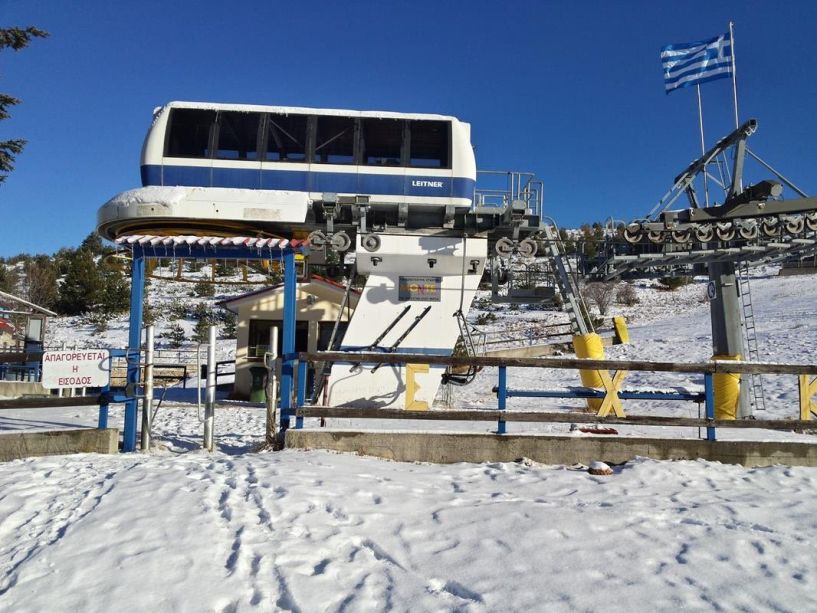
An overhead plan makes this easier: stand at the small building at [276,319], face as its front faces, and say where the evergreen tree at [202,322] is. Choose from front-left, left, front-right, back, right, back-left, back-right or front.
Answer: back

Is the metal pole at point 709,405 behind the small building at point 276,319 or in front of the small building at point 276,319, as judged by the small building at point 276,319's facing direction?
in front

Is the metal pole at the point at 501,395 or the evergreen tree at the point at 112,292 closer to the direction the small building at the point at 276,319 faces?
the metal pole

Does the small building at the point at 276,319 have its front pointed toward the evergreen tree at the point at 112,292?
no

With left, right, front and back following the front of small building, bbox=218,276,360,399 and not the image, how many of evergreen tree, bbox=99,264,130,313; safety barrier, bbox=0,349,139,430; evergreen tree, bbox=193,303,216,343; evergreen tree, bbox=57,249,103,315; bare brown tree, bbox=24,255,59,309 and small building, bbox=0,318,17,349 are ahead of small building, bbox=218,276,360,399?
1

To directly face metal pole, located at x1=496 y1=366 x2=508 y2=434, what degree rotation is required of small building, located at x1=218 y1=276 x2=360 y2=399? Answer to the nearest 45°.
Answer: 0° — it already faces it

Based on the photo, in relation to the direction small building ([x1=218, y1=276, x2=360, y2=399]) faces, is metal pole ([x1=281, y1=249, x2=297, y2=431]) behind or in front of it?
in front

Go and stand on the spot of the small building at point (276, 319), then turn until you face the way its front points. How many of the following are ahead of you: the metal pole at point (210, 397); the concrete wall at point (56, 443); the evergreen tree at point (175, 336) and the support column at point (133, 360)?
3

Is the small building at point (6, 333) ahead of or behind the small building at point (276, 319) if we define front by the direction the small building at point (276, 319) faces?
behind

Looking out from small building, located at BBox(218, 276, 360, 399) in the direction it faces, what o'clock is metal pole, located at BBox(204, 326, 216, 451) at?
The metal pole is roughly at 12 o'clock from the small building.

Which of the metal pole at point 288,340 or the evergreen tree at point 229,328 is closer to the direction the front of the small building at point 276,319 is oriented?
the metal pole

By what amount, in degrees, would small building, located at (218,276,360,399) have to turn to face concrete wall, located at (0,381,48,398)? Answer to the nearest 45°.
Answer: approximately 90° to its right

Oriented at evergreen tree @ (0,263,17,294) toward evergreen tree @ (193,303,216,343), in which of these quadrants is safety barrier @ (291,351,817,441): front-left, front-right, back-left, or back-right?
front-right

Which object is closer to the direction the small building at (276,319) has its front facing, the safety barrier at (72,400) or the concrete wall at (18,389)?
the safety barrier

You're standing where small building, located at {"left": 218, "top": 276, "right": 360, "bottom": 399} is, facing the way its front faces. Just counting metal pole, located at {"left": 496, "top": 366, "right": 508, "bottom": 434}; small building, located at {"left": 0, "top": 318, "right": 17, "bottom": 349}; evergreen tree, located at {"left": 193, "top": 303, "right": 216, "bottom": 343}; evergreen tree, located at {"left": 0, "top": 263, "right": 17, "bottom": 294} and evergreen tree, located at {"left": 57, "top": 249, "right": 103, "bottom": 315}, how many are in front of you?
1

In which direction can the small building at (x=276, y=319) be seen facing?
toward the camera
